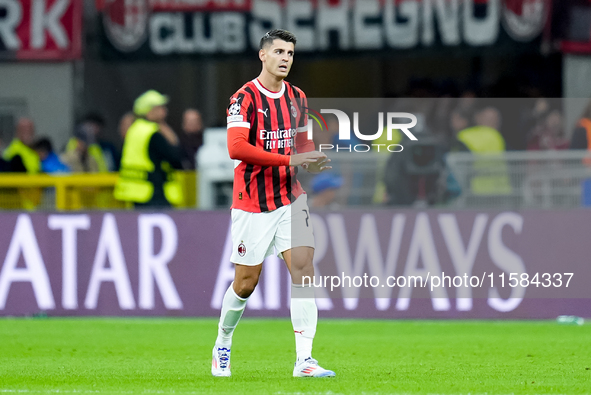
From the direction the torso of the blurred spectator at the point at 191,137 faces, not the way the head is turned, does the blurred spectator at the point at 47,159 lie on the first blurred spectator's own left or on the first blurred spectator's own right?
on the first blurred spectator's own right

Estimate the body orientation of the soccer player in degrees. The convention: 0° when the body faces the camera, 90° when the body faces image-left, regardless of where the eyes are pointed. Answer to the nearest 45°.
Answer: approximately 315°

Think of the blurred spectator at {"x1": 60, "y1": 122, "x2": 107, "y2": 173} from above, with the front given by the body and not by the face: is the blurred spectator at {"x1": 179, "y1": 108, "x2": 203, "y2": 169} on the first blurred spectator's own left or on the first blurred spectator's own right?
on the first blurred spectator's own left

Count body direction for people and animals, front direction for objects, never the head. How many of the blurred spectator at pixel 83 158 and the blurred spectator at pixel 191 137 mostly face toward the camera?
2

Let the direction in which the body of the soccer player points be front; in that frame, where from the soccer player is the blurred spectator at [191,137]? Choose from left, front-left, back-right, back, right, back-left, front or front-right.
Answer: back-left

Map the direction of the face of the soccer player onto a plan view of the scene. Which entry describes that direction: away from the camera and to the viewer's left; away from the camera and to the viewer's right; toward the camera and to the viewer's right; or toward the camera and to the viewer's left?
toward the camera and to the viewer's right

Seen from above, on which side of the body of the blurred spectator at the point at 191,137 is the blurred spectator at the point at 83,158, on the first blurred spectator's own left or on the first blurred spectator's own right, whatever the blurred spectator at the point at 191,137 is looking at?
on the first blurred spectator's own right

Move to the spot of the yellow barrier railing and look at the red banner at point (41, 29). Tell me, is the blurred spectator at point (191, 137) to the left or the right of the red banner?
right
